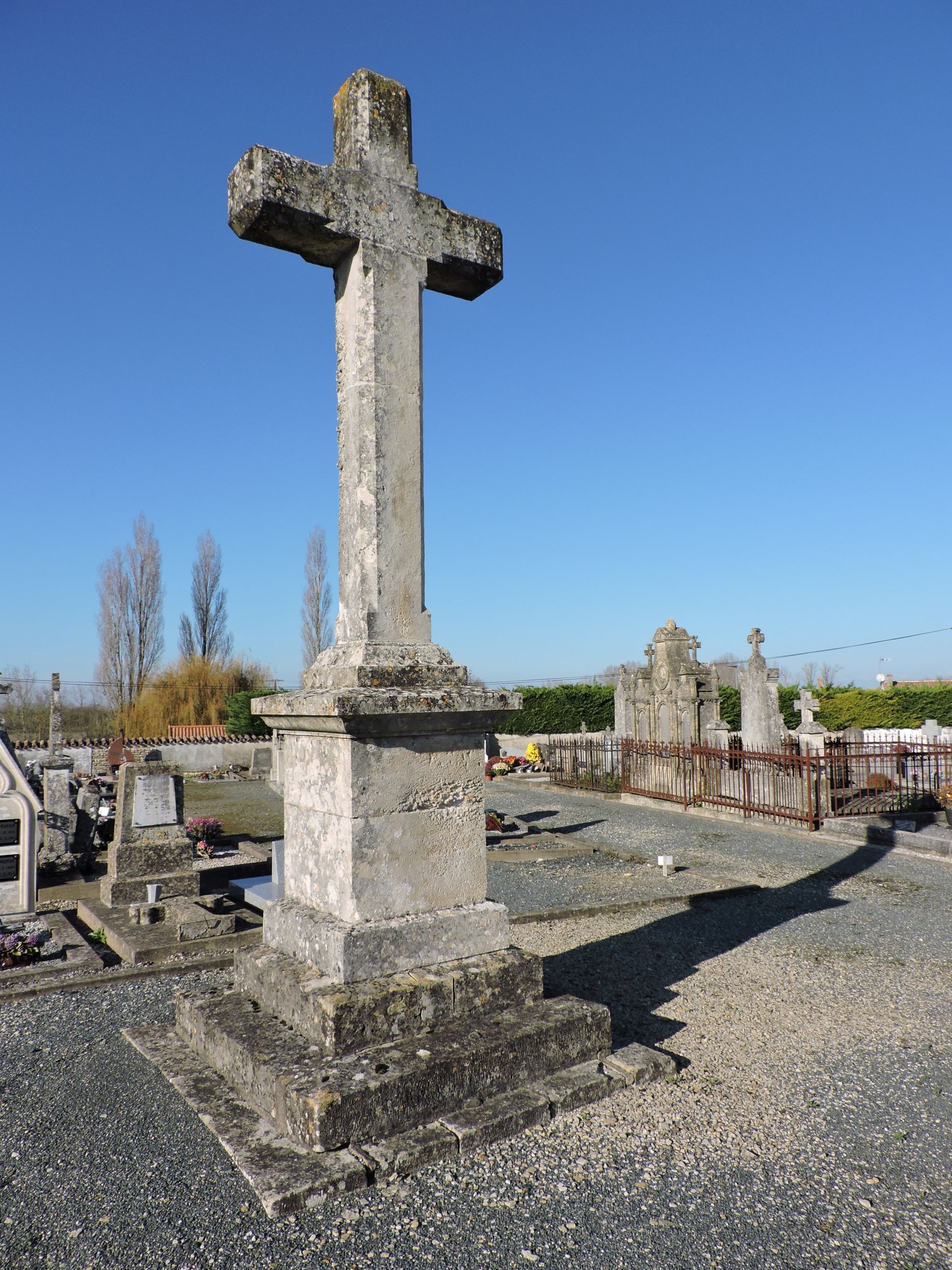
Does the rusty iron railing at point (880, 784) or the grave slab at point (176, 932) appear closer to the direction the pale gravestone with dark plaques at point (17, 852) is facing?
the grave slab

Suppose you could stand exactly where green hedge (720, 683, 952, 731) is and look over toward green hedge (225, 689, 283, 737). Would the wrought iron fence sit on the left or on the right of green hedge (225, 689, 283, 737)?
left

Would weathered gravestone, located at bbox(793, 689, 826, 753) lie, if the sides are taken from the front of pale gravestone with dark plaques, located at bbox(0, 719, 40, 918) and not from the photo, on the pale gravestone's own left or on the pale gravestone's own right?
on the pale gravestone's own left

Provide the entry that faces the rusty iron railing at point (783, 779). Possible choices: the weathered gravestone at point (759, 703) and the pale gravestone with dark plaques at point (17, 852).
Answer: the weathered gravestone at point (759, 703)

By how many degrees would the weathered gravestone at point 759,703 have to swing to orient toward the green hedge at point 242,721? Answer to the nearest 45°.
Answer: approximately 135° to its right

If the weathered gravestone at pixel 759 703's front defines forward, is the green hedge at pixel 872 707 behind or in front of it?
behind

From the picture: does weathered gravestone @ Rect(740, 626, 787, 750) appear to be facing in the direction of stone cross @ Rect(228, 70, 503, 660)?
yes

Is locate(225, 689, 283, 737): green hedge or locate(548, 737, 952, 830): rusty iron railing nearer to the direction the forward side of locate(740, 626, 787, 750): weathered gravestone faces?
the rusty iron railing

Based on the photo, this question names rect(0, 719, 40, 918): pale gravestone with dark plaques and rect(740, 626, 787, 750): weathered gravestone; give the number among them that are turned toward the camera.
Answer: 2

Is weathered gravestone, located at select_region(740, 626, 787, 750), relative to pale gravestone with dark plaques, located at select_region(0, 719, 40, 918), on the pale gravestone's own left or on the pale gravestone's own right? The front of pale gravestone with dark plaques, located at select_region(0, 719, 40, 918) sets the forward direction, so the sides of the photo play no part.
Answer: on the pale gravestone's own left
